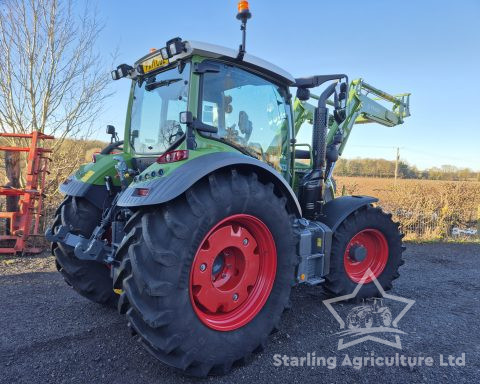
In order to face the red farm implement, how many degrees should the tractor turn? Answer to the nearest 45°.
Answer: approximately 90° to its left

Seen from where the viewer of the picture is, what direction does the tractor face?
facing away from the viewer and to the right of the viewer
